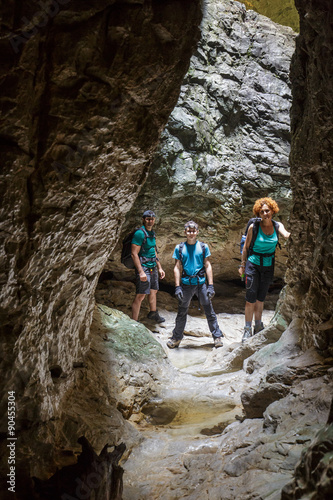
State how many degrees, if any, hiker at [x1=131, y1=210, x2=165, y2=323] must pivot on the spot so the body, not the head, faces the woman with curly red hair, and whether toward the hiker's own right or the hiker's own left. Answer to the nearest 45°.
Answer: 0° — they already face them

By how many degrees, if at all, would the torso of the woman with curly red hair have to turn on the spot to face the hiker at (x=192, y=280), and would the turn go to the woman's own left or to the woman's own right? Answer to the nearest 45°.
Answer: approximately 135° to the woman's own right

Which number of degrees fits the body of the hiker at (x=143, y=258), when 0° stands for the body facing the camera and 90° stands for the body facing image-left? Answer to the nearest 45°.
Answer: approximately 315°

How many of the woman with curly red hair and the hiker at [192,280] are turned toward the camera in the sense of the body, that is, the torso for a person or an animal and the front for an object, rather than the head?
2

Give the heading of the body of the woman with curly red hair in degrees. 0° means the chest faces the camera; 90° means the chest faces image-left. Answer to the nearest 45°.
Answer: approximately 0°
